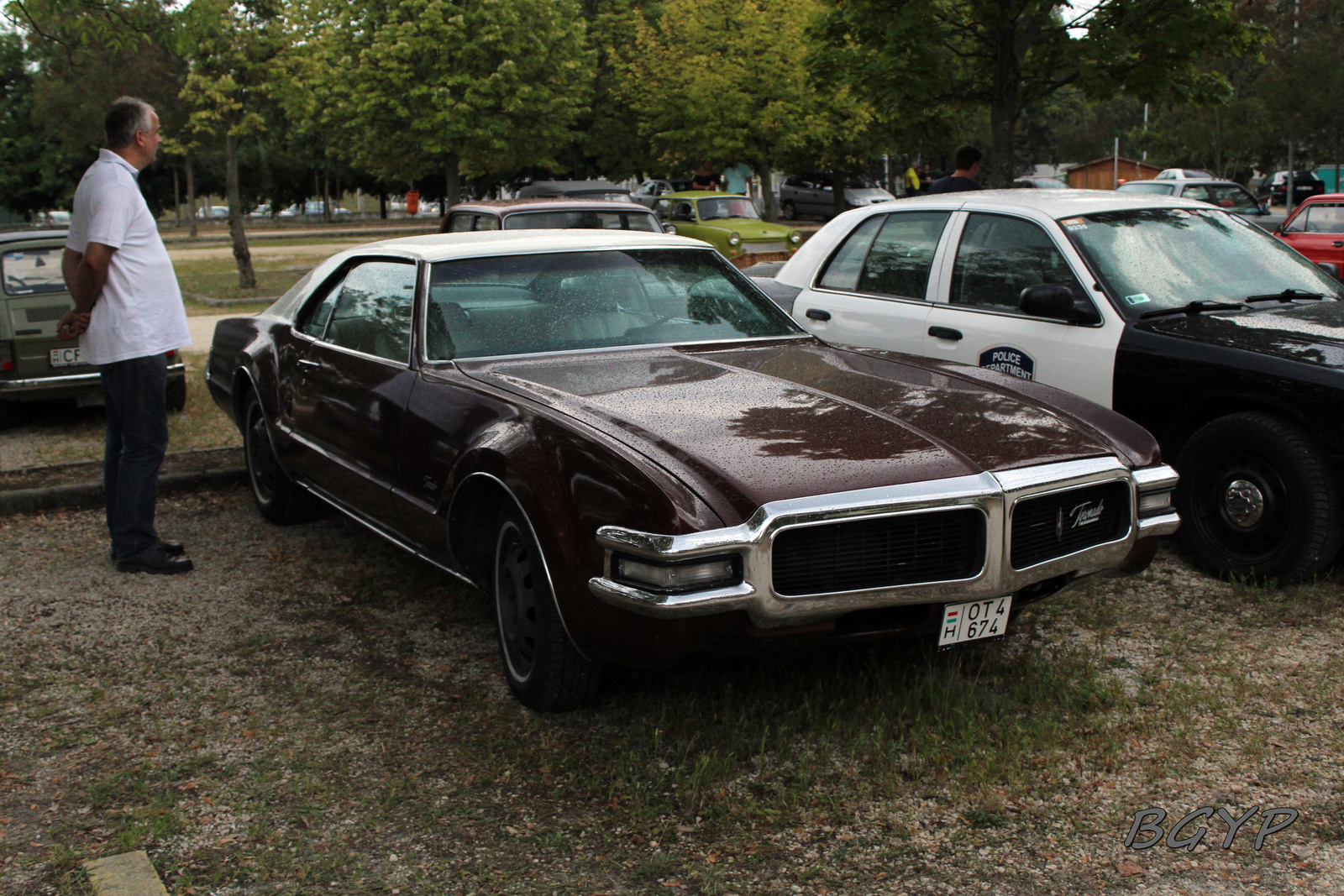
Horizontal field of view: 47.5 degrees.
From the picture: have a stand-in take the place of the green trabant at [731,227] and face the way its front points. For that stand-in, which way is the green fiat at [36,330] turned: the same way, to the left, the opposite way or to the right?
the opposite way

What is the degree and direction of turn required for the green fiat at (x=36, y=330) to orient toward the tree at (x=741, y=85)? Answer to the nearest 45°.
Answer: approximately 45° to its right

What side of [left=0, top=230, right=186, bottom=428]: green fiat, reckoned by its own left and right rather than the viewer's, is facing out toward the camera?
back

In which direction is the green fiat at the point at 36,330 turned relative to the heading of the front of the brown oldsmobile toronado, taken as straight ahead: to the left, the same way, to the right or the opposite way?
the opposite way

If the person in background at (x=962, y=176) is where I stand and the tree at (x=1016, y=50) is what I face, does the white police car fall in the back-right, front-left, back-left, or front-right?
back-right

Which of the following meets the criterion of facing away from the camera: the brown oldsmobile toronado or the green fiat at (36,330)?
the green fiat

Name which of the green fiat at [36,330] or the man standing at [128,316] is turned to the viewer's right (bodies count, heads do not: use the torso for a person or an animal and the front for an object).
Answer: the man standing

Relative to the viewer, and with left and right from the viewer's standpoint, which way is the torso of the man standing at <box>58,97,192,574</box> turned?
facing to the right of the viewer

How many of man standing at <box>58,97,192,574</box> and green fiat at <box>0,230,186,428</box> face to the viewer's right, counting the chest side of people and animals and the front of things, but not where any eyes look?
1

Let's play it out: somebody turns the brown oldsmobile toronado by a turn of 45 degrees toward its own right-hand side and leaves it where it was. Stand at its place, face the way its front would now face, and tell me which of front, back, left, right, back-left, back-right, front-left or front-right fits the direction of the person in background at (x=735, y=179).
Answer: back

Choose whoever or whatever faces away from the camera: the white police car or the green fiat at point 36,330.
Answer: the green fiat

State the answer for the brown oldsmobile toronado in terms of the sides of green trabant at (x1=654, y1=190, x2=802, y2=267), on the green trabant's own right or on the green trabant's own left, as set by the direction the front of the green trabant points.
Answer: on the green trabant's own right
